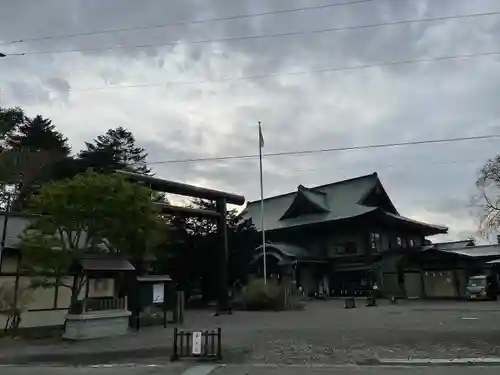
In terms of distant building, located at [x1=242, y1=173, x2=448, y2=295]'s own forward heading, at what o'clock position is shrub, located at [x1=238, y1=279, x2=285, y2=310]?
The shrub is roughly at 11 o'clock from the distant building.

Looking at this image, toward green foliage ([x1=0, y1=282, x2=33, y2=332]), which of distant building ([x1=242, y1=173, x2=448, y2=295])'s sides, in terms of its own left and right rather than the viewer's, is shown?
front

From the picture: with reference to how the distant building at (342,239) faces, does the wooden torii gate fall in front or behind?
in front

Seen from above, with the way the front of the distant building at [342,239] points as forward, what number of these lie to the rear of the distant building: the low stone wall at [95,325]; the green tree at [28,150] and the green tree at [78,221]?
0

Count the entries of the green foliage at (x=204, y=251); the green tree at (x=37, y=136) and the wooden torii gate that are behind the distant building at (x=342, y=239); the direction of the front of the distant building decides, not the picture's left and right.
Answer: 0

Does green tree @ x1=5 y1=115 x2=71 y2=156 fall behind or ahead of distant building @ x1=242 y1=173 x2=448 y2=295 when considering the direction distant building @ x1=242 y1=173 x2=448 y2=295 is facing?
ahead

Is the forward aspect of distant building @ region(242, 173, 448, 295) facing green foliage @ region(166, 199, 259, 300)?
yes

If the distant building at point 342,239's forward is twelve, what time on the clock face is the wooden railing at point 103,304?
The wooden railing is roughly at 11 o'clock from the distant building.

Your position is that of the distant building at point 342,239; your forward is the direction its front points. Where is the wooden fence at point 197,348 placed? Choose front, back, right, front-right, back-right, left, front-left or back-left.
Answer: front-left

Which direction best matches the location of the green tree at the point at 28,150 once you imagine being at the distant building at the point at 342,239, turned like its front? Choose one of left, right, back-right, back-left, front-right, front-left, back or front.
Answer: front
